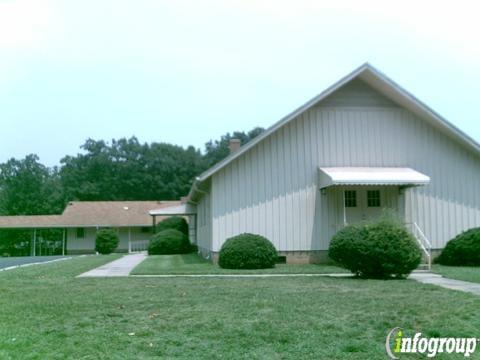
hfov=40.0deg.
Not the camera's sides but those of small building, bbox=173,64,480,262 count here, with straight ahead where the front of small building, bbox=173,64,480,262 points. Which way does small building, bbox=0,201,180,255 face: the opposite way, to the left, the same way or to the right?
the same way

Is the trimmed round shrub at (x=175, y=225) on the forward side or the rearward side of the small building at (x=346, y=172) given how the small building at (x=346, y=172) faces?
on the rearward side

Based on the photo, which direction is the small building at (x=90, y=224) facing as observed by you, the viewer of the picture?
facing the viewer

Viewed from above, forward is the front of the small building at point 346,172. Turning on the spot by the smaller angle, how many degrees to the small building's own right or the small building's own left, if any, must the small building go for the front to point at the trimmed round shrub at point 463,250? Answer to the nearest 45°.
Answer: approximately 90° to the small building's own left

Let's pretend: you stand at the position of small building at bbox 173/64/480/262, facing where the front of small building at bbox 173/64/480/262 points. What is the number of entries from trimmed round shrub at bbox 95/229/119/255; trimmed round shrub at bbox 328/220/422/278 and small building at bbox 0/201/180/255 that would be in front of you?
1

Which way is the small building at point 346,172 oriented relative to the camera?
toward the camera

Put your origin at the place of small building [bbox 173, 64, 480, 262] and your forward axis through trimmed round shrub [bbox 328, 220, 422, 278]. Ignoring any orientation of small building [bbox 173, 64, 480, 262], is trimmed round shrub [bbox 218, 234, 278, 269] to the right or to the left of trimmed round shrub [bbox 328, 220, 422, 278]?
right

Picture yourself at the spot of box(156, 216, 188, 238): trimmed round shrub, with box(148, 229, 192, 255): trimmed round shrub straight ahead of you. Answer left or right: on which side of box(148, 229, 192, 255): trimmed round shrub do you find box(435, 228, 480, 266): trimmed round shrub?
left

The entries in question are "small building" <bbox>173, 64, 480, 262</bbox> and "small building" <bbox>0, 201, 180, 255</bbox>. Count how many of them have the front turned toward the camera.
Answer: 2

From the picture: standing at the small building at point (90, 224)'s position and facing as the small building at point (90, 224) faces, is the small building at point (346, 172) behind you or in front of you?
in front

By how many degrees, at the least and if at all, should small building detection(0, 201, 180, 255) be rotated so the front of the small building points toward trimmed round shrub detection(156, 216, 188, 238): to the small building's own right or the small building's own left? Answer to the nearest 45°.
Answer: approximately 45° to the small building's own left

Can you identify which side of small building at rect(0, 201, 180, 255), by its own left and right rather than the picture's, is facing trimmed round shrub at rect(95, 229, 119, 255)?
front
